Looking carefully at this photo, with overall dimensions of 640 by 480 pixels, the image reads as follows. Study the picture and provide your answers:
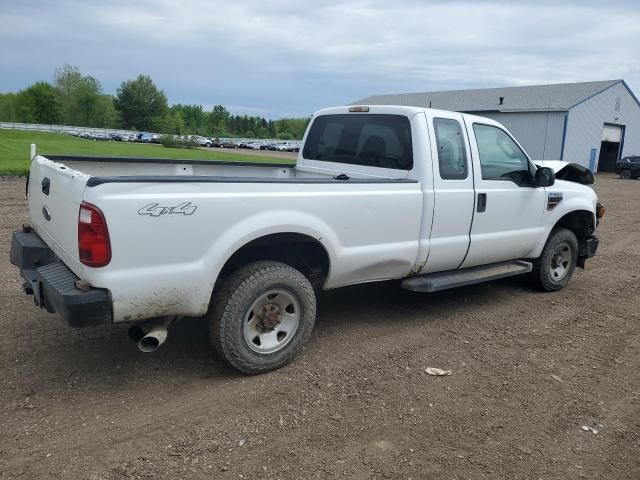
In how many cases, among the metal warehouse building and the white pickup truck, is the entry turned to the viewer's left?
0

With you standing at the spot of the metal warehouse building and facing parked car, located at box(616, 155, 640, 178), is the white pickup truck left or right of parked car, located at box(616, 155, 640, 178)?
right

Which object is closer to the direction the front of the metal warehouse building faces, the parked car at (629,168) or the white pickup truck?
the parked car

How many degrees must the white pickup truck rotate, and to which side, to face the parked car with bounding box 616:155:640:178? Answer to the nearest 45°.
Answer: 0° — it already faces it

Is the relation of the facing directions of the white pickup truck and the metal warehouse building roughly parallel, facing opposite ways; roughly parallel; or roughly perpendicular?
roughly perpendicular

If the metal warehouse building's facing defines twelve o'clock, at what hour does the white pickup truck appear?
The white pickup truck is roughly at 2 o'clock from the metal warehouse building.

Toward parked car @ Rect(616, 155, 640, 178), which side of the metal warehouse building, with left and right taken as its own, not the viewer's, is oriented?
front

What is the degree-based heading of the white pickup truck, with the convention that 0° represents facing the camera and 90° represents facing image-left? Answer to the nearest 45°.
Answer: approximately 225°

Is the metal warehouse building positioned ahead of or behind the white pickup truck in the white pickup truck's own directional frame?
ahead
